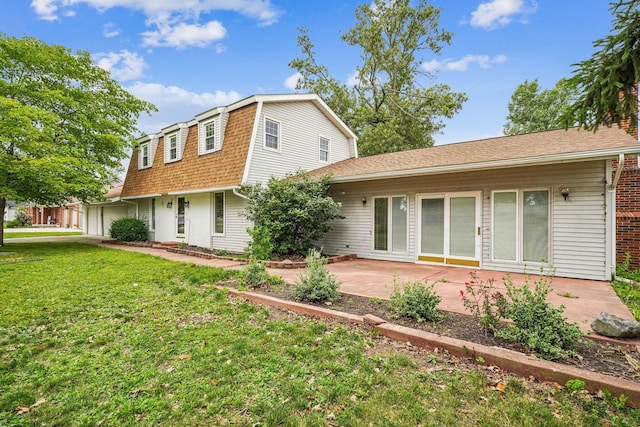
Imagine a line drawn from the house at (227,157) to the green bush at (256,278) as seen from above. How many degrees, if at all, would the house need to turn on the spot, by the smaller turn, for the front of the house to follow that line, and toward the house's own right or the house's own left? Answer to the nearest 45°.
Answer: approximately 45° to the house's own left

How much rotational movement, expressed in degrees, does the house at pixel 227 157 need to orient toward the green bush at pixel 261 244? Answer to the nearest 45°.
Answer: approximately 45° to its left

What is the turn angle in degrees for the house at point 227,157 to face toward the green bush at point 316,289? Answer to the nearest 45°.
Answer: approximately 45° to its left

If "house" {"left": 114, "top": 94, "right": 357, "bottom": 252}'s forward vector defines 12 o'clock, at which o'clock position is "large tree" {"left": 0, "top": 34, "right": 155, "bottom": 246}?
The large tree is roughly at 2 o'clock from the house.

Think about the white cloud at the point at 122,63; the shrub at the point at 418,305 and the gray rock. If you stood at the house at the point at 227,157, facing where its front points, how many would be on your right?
1

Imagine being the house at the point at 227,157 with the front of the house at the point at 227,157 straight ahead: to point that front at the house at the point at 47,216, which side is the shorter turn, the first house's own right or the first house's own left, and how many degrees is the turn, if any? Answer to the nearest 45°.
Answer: approximately 90° to the first house's own right

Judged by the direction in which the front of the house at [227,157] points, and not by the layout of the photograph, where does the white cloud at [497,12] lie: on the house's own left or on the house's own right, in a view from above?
on the house's own left

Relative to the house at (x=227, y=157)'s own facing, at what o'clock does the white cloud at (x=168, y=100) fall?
The white cloud is roughly at 4 o'clock from the house.

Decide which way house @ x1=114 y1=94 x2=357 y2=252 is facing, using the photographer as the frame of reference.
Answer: facing the viewer and to the left of the viewer

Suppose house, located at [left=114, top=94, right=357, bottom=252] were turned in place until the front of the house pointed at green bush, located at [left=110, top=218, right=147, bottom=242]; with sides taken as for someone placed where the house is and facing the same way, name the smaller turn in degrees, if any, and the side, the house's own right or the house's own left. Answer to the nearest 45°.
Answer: approximately 90° to the house's own right

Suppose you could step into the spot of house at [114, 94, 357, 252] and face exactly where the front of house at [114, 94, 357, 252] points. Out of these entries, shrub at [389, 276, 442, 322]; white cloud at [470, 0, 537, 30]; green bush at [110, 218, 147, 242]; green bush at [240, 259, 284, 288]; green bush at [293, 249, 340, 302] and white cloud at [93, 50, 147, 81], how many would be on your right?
2

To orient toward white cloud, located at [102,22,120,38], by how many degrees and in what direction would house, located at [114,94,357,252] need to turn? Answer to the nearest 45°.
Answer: approximately 90° to its right

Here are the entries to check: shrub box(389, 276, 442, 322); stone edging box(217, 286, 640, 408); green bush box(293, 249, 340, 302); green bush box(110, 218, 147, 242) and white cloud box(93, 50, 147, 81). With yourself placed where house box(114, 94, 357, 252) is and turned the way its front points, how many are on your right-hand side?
2
